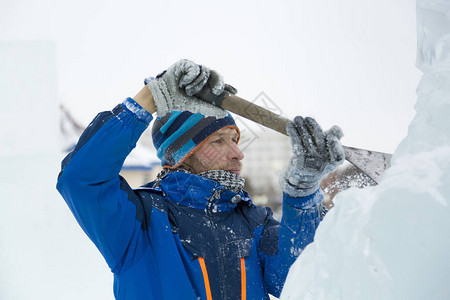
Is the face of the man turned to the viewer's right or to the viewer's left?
to the viewer's right
